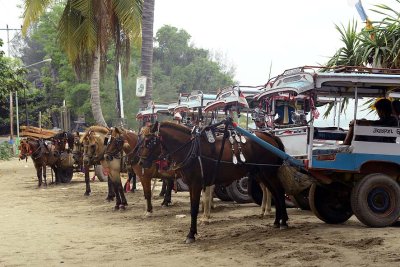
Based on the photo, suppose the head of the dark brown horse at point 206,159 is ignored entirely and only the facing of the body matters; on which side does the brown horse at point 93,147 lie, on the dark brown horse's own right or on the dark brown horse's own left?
on the dark brown horse's own right

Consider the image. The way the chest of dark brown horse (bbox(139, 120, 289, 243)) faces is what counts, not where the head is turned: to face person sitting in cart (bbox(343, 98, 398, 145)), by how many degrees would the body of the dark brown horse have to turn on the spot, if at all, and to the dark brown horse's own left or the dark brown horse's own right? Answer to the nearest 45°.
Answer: approximately 180°

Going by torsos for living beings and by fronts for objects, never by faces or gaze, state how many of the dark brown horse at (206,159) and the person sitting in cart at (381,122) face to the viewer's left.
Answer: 2

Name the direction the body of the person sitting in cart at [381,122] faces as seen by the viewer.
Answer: to the viewer's left

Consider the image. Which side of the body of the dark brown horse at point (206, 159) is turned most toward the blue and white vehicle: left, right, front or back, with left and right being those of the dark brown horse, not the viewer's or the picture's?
back

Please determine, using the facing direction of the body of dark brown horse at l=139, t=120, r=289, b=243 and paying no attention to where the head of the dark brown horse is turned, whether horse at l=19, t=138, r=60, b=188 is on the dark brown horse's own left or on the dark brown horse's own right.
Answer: on the dark brown horse's own right

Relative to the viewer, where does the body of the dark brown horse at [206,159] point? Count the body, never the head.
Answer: to the viewer's left
